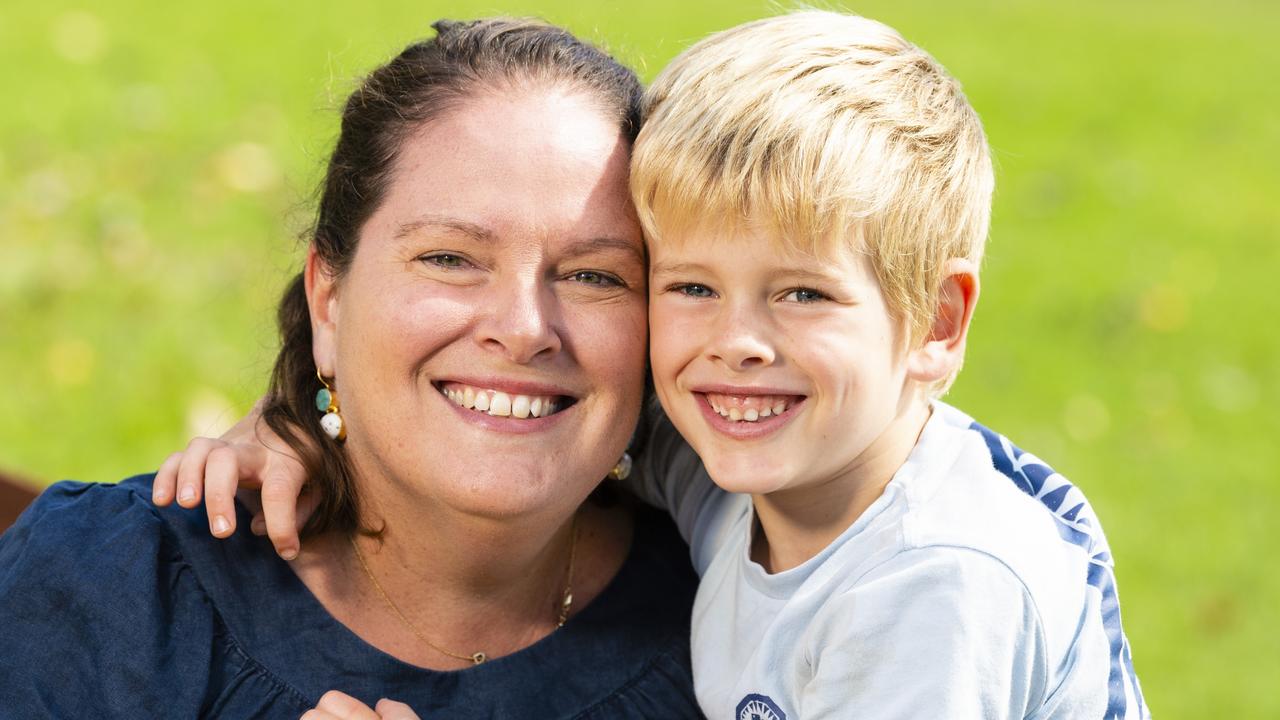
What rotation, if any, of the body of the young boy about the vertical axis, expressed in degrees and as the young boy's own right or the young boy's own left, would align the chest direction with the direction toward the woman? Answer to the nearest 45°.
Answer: approximately 45° to the young boy's own right

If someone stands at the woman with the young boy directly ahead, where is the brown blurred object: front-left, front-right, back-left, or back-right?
back-left

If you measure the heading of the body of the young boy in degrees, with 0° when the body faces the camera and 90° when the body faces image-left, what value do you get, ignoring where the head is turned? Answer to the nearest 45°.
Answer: approximately 45°
